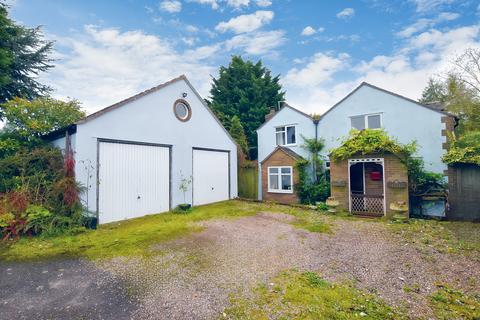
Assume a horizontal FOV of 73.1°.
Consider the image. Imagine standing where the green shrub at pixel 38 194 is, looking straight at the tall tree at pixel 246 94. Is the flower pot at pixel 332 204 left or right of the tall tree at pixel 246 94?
right

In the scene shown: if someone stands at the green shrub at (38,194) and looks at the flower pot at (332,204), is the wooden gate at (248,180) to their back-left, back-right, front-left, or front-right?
front-left

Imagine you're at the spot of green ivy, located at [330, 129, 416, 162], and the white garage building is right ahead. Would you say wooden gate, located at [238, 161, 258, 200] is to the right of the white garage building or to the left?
right

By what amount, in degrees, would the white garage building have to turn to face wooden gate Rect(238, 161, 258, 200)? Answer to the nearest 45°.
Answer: approximately 90° to its left

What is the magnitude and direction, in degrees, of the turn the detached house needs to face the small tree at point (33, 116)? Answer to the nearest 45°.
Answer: approximately 45° to its right

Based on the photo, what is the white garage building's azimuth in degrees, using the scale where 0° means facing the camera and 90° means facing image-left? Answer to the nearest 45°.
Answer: approximately 315°

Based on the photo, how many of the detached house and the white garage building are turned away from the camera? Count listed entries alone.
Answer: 0

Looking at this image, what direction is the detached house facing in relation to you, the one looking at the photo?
facing the viewer

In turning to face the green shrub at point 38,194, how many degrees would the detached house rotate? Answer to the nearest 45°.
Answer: approximately 45° to its right

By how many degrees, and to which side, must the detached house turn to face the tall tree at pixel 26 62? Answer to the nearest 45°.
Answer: approximately 90° to its right

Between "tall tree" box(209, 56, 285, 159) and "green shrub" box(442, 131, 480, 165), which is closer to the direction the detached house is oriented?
the green shrub

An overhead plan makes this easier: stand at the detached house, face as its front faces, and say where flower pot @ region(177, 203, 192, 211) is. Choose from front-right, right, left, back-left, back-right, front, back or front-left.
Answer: front-right
